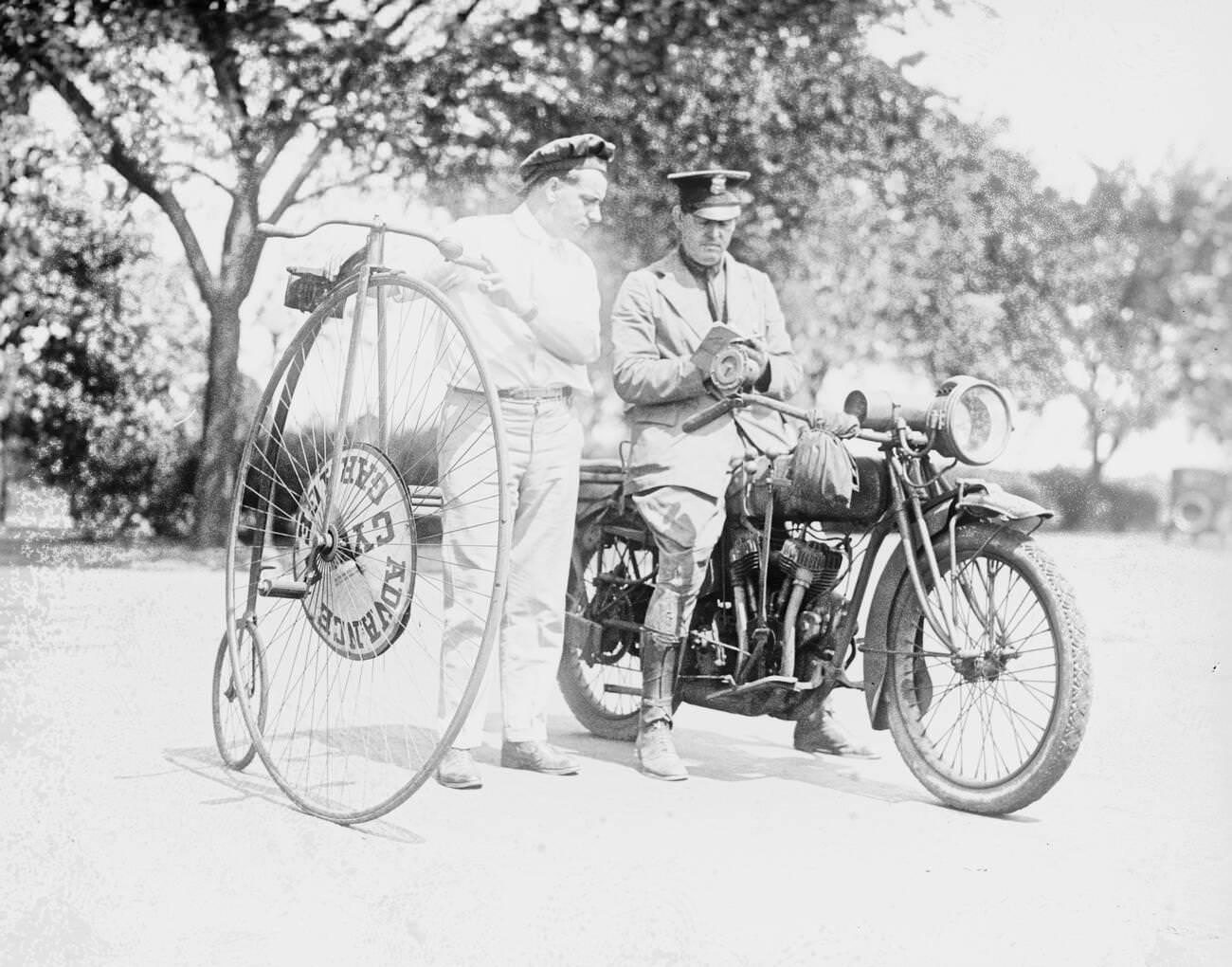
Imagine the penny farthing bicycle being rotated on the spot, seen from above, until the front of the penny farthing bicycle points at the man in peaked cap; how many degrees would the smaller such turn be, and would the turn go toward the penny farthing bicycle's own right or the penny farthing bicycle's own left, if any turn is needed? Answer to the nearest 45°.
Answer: approximately 45° to the penny farthing bicycle's own left

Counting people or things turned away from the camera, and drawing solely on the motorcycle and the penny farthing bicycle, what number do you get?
0

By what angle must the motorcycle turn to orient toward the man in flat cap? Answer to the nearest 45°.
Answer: approximately 135° to its right

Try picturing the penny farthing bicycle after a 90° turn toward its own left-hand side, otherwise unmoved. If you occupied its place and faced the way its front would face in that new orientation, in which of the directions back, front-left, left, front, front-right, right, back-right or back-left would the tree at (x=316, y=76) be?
front-left

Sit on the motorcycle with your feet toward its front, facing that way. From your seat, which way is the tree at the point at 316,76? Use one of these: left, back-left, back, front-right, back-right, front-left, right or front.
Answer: back

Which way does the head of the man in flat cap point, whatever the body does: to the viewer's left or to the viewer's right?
to the viewer's right

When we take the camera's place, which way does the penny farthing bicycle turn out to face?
facing the viewer and to the right of the viewer

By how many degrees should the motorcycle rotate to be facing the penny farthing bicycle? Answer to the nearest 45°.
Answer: approximately 135° to its right

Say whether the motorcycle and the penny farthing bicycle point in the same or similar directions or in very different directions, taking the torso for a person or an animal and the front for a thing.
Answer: same or similar directions
